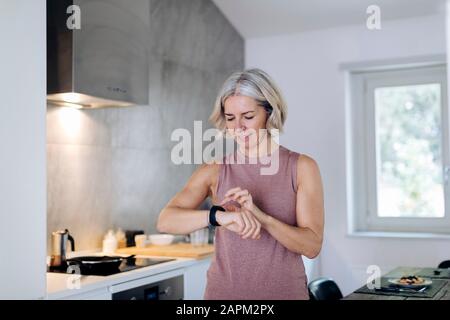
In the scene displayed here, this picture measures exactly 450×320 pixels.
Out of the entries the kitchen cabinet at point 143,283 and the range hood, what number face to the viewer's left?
0

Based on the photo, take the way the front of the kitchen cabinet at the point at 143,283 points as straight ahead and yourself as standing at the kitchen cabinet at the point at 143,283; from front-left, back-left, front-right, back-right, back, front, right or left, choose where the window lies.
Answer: left

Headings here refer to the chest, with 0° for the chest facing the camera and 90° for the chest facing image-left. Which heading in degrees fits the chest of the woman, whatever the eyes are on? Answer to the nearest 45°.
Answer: approximately 0°

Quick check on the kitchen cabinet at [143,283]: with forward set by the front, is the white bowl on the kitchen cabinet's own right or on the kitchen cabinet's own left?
on the kitchen cabinet's own left

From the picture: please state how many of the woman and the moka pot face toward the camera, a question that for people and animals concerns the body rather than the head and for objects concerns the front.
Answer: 1

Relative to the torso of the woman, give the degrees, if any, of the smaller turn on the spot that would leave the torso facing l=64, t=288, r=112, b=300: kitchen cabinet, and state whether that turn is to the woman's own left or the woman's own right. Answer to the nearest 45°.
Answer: approximately 135° to the woman's own right

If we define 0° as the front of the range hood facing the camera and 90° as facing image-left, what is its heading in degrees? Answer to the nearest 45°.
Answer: approximately 315°

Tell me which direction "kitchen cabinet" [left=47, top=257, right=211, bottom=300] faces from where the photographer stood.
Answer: facing the viewer and to the right of the viewer
